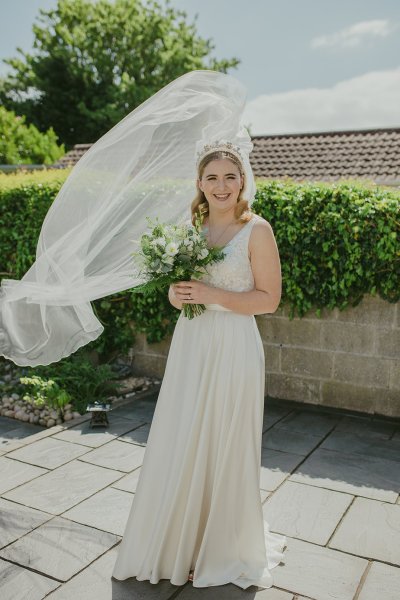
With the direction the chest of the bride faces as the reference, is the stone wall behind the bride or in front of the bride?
behind

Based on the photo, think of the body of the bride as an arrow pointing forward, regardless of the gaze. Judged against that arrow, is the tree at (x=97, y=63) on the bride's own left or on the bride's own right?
on the bride's own right

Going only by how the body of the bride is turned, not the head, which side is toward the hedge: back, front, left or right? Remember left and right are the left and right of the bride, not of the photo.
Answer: back

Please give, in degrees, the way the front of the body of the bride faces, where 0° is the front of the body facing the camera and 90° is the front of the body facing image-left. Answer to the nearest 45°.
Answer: approximately 45°
